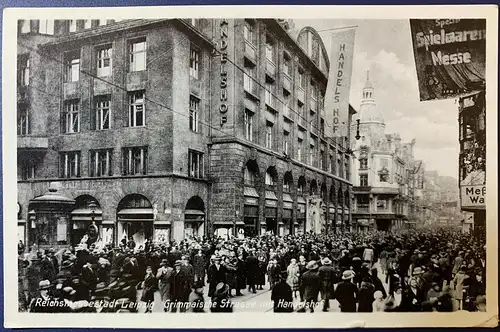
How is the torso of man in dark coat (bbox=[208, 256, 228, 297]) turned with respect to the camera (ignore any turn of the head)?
toward the camera
